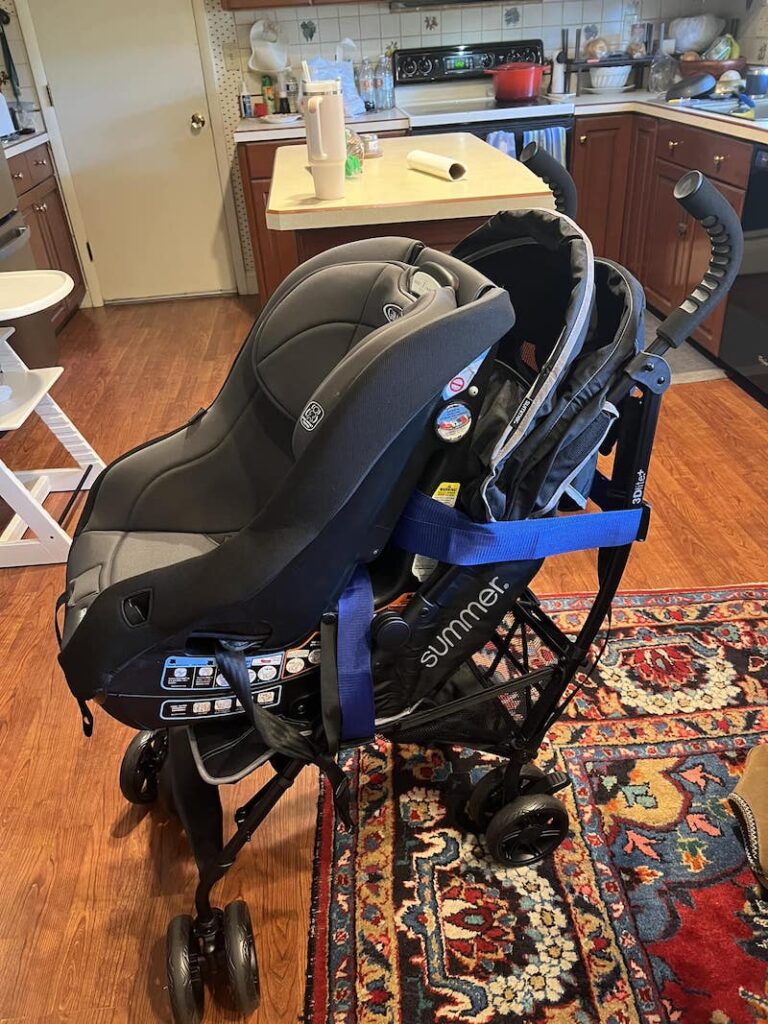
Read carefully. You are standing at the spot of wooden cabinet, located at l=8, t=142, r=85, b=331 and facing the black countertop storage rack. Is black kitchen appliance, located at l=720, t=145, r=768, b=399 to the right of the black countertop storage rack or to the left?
right

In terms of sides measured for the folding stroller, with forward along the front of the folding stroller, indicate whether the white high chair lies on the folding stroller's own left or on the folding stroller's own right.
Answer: on the folding stroller's own right

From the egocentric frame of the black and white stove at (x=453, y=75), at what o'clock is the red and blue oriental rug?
The red and blue oriental rug is roughly at 12 o'clock from the black and white stove.

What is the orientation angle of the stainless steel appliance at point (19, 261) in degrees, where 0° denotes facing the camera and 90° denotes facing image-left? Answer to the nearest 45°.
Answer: approximately 315°

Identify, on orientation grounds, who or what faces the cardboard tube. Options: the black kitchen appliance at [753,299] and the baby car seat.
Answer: the black kitchen appliance

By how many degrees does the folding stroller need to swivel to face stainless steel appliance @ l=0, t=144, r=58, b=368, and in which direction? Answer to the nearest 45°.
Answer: approximately 90° to its right

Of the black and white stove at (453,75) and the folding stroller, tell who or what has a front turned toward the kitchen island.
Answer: the black and white stove

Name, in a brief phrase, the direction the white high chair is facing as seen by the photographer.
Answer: facing to the right of the viewer

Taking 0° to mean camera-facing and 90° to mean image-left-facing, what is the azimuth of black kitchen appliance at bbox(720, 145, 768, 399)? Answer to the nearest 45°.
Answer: approximately 45°
